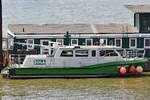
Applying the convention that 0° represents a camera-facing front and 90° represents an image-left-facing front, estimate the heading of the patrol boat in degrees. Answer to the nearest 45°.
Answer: approximately 270°
